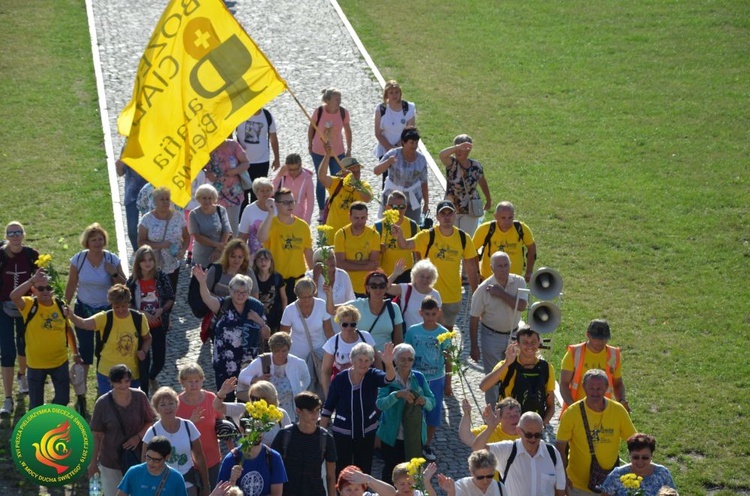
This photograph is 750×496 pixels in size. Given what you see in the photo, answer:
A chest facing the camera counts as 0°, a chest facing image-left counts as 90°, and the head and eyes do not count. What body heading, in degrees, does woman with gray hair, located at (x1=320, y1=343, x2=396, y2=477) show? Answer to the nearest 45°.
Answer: approximately 0°

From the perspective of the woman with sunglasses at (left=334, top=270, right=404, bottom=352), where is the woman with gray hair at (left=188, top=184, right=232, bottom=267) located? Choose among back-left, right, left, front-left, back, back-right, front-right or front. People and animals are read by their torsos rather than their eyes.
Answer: back-right

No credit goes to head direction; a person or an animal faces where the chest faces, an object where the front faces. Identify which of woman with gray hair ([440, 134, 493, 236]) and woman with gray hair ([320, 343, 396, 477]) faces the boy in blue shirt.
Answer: woman with gray hair ([440, 134, 493, 236])

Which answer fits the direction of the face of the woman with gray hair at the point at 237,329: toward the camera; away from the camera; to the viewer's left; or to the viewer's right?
toward the camera

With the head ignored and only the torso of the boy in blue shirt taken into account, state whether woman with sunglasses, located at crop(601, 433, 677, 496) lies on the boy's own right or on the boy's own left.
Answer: on the boy's own left

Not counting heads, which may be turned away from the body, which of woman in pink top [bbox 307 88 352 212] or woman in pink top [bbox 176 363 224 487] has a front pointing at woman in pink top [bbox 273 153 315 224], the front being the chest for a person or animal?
woman in pink top [bbox 307 88 352 212]

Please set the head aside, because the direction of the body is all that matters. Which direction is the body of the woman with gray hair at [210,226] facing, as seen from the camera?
toward the camera

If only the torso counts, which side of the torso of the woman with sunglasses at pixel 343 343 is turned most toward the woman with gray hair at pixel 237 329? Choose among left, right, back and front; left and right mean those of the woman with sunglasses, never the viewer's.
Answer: right

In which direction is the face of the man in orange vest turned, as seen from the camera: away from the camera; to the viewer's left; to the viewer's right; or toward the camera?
toward the camera

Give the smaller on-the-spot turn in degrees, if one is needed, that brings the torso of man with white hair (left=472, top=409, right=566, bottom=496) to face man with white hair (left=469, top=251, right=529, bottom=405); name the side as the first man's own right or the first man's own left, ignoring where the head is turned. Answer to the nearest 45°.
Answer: approximately 180°

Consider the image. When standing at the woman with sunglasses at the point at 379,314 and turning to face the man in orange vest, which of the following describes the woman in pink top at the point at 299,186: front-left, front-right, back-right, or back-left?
back-left

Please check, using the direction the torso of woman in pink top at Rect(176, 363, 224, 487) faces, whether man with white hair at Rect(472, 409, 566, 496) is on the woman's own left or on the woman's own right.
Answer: on the woman's own left

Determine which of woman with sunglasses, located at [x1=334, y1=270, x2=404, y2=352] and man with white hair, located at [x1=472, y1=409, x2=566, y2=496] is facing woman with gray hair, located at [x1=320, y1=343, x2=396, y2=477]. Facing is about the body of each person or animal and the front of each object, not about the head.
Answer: the woman with sunglasses

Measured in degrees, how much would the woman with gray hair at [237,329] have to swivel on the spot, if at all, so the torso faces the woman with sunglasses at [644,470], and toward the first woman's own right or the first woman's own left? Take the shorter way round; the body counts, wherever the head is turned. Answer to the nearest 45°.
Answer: approximately 45° to the first woman's own left

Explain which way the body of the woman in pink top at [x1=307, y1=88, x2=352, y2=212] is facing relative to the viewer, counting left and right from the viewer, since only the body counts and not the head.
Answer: facing the viewer

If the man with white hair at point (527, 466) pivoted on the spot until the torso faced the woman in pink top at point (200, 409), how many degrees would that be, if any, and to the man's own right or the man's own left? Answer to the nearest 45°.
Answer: approximately 90° to the man's own right

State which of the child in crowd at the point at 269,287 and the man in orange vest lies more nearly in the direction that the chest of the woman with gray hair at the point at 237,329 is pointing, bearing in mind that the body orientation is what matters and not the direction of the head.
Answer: the man in orange vest

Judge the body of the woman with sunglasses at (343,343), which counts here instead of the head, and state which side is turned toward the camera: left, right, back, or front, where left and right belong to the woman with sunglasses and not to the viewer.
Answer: front
